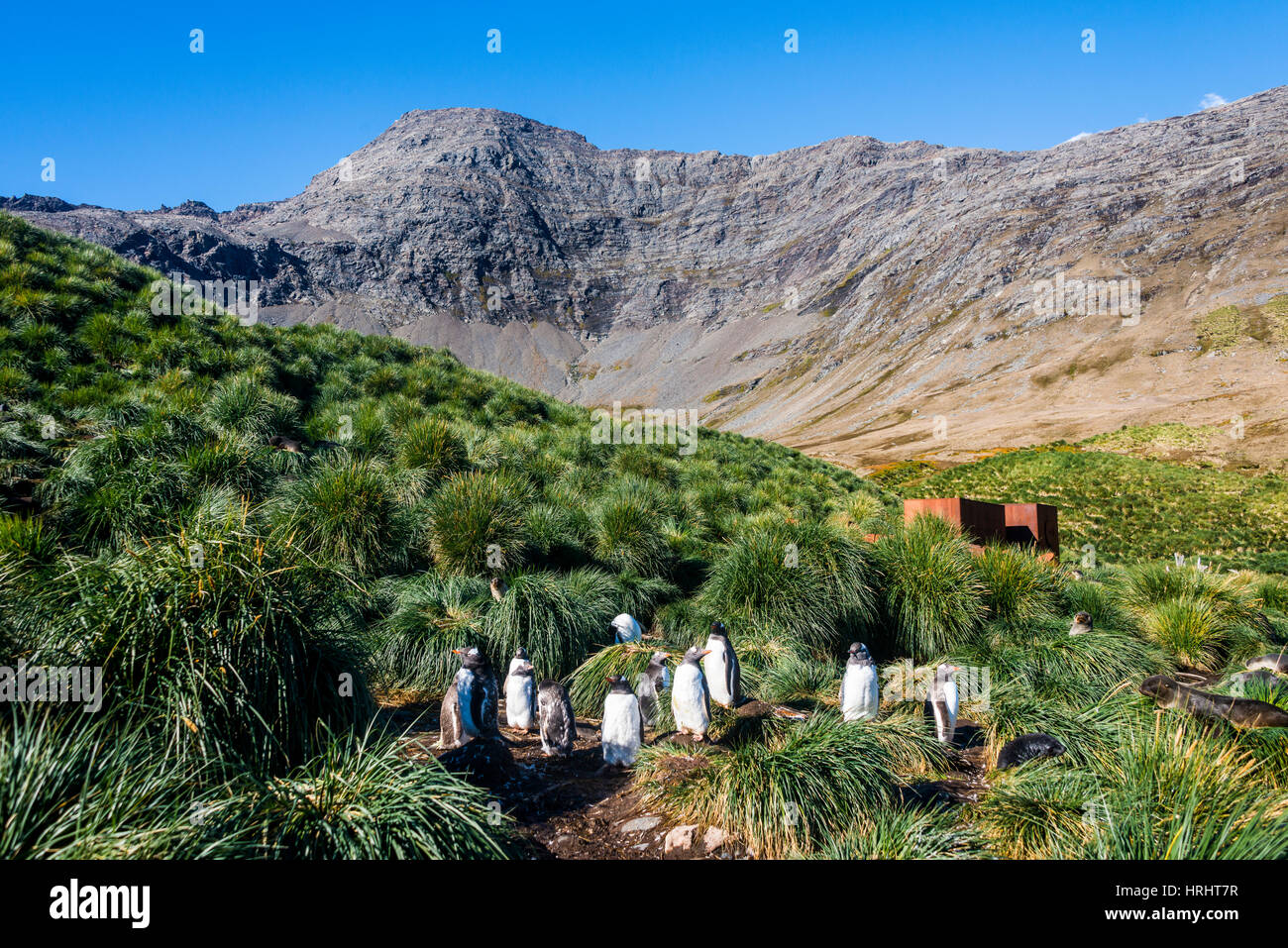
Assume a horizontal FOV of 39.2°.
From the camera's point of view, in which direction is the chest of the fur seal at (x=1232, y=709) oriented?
to the viewer's left

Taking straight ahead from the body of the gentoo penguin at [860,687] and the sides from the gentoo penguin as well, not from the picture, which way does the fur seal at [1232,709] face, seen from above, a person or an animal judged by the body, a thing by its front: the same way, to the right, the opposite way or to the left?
to the right

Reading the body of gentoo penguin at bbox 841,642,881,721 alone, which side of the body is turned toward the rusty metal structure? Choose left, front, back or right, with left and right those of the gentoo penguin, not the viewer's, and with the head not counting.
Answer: back

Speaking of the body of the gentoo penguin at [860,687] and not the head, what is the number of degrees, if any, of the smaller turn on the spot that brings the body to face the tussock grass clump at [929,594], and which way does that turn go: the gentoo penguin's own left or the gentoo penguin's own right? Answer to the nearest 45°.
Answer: approximately 180°

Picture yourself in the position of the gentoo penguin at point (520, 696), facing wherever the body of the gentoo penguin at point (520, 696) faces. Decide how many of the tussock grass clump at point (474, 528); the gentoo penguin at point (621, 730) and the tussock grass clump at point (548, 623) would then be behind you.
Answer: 2

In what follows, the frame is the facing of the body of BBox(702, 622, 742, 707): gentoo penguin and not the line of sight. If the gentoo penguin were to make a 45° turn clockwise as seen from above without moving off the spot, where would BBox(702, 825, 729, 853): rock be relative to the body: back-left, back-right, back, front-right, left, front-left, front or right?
left

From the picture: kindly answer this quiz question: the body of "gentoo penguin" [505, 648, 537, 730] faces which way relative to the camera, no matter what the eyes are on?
toward the camera

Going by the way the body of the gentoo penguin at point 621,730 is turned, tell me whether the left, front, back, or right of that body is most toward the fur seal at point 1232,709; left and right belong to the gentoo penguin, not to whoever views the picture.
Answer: left

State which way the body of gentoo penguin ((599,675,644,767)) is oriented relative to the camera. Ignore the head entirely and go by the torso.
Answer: toward the camera
